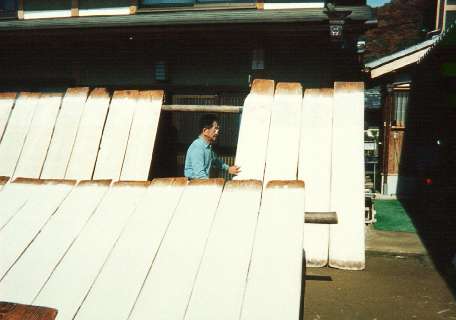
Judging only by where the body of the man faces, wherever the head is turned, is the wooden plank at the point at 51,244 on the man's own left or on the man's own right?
on the man's own right

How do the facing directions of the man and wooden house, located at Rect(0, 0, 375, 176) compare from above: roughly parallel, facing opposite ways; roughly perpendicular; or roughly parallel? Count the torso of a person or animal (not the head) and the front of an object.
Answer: roughly perpendicular

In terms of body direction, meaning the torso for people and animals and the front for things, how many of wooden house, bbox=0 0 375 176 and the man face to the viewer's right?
1

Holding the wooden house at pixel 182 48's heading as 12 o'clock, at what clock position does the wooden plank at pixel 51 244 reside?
The wooden plank is roughly at 12 o'clock from the wooden house.

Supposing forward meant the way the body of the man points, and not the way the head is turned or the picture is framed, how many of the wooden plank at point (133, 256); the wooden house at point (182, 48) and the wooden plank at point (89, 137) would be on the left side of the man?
1

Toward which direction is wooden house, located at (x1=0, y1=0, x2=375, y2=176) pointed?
toward the camera

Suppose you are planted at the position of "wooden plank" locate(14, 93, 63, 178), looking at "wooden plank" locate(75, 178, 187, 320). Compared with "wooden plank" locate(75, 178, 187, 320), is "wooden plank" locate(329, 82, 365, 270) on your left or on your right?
left

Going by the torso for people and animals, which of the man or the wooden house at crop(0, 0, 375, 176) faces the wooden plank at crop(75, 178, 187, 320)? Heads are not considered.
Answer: the wooden house

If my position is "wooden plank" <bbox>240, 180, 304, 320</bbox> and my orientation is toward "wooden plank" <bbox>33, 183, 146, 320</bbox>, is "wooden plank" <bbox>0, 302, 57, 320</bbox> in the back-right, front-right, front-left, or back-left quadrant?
front-left

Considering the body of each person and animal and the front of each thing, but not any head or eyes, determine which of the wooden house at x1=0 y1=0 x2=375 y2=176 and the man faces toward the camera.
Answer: the wooden house

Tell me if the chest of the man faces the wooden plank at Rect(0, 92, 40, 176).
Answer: no

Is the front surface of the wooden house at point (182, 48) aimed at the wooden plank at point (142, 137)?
yes

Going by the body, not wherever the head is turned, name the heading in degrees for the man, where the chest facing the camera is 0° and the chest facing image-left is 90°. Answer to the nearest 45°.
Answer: approximately 270°

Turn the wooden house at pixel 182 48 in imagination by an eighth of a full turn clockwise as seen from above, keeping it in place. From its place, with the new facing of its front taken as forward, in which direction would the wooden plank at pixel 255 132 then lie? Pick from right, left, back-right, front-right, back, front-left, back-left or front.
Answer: front-left
